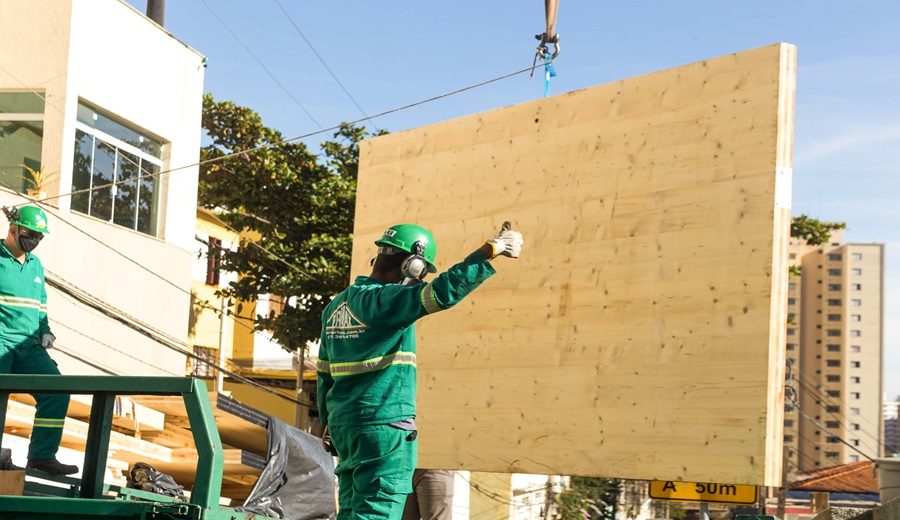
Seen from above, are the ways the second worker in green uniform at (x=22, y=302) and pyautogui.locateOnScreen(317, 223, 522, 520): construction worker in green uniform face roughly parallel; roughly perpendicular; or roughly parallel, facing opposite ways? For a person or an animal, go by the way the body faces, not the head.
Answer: roughly perpendicular

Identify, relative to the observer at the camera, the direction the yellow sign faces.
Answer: facing the viewer

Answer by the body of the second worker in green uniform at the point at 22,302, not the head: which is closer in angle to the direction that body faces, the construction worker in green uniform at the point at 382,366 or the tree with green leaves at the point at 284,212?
the construction worker in green uniform

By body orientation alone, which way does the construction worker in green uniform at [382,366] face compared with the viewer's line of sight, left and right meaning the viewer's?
facing away from the viewer and to the right of the viewer

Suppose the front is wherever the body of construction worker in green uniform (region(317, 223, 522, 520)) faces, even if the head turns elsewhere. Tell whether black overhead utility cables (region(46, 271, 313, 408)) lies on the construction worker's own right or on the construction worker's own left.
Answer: on the construction worker's own left

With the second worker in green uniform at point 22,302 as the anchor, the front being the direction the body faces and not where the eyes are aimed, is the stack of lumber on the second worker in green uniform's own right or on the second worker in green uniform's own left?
on the second worker in green uniform's own left

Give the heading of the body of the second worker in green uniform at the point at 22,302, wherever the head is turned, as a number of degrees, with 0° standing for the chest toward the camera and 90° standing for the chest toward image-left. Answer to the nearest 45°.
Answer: approximately 315°

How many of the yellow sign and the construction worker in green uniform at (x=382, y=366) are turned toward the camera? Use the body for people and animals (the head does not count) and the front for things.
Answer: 1

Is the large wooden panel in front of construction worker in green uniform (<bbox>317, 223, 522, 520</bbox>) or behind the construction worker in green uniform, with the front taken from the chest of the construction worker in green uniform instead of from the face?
in front

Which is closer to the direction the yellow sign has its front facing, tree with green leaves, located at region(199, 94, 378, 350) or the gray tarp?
the gray tarp

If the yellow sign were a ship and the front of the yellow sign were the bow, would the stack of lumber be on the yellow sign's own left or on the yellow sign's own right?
on the yellow sign's own right
